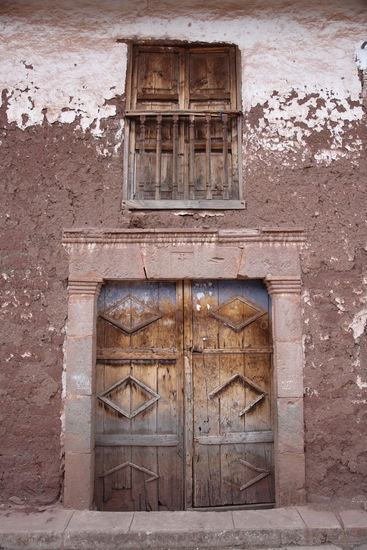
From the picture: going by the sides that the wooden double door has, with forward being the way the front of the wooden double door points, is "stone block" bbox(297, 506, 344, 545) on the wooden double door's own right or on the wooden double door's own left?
on the wooden double door's own left

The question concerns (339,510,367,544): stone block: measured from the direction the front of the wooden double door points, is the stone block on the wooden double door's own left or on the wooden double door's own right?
on the wooden double door's own left

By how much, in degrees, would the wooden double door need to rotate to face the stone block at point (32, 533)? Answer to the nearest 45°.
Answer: approximately 45° to its right

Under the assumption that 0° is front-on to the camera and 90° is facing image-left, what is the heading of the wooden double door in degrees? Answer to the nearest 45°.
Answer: approximately 0°
